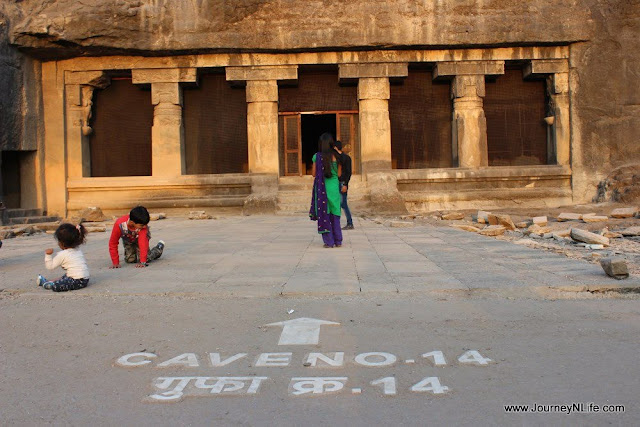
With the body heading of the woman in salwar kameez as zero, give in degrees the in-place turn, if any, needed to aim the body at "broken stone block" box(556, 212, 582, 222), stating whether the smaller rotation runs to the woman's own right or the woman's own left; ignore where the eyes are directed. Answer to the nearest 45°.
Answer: approximately 45° to the woman's own right

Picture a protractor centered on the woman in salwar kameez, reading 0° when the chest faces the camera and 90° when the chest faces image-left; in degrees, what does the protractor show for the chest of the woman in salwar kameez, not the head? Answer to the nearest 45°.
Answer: approximately 180°

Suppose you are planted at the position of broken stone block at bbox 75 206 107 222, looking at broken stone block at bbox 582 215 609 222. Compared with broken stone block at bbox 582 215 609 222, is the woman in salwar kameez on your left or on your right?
right

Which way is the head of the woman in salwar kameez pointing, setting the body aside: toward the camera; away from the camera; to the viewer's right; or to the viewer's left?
away from the camera
